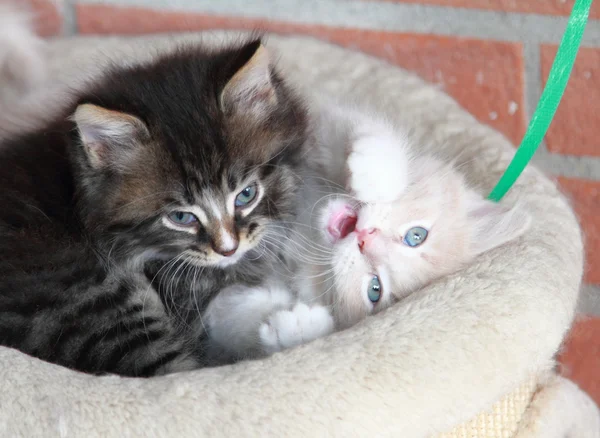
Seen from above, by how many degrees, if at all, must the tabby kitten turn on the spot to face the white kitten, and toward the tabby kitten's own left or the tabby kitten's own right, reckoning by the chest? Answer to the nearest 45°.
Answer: approximately 45° to the tabby kitten's own left

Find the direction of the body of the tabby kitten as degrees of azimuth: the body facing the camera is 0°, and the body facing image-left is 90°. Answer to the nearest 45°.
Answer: approximately 315°
